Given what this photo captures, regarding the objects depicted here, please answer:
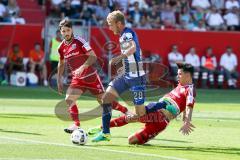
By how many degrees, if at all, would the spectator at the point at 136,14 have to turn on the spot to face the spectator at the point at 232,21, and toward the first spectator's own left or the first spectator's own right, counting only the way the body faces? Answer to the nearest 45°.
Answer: approximately 90° to the first spectator's own left

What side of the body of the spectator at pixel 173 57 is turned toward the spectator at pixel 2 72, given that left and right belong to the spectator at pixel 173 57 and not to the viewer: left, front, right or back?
right

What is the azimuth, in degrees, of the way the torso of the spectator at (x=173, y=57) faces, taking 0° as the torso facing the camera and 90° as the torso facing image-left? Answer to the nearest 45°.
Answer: approximately 0°
